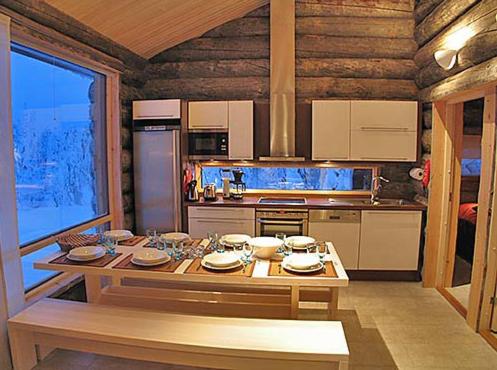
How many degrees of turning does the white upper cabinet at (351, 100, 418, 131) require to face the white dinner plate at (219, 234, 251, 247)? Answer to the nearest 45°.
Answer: approximately 45° to its right

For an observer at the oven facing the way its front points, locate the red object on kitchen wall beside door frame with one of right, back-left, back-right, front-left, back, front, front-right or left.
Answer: left

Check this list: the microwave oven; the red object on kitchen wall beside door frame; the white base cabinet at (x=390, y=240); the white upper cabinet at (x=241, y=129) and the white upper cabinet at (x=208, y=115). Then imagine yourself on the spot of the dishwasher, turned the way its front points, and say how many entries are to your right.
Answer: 3

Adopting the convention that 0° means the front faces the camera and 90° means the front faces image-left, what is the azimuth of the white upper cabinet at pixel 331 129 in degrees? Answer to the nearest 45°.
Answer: approximately 0°
